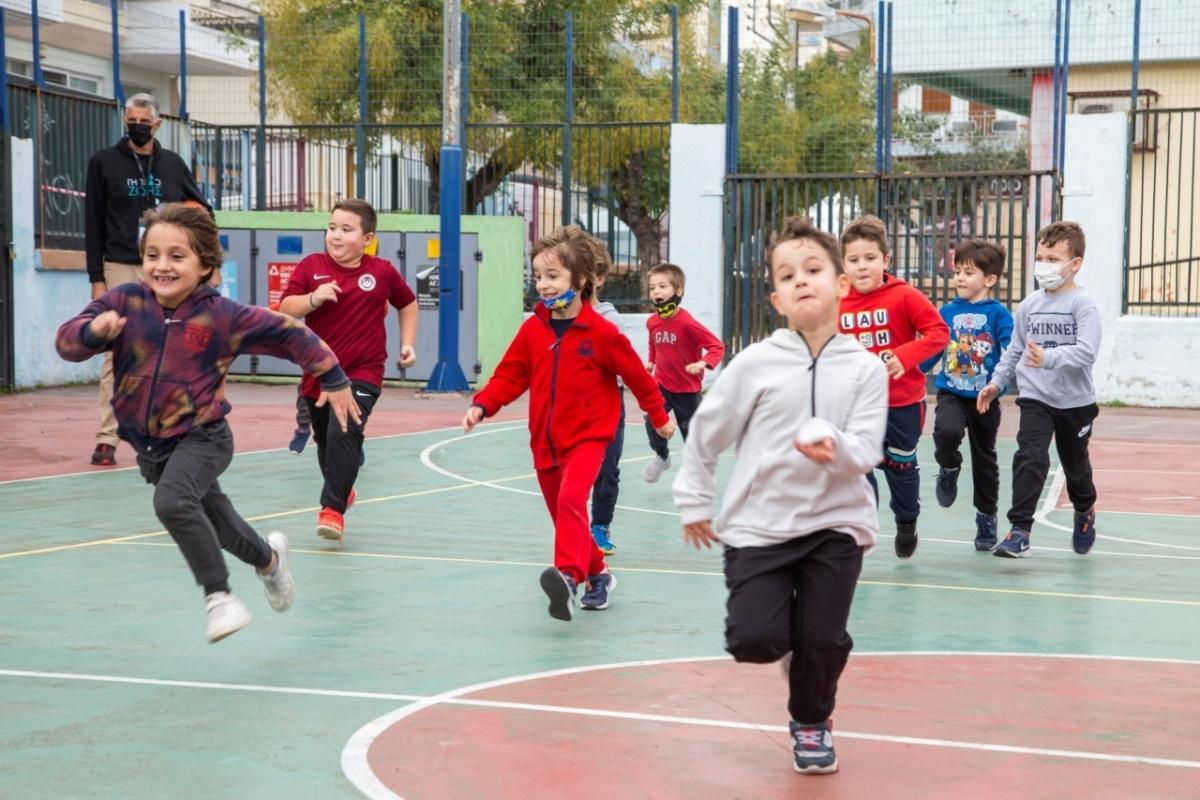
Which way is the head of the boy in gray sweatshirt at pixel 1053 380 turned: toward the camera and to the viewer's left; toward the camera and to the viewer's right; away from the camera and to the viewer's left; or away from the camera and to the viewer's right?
toward the camera and to the viewer's left

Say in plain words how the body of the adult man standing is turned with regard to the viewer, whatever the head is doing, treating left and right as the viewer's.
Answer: facing the viewer

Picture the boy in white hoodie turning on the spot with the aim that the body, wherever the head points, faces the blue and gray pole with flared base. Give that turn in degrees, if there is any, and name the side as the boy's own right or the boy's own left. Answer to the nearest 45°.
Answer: approximately 180°

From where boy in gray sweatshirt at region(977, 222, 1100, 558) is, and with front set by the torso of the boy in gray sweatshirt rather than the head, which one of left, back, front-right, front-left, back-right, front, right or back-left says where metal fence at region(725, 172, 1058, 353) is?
back-right

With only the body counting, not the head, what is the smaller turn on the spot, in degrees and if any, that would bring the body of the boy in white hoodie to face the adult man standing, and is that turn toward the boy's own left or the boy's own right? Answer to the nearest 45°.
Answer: approximately 135° to the boy's own right

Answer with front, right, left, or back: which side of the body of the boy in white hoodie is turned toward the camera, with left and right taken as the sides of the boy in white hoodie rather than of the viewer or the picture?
front

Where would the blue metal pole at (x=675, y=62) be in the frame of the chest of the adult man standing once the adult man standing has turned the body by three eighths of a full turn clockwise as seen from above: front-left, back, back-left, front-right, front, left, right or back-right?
right

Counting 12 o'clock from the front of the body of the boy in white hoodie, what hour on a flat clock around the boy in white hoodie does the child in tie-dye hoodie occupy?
The child in tie-dye hoodie is roughly at 4 o'clock from the boy in white hoodie.

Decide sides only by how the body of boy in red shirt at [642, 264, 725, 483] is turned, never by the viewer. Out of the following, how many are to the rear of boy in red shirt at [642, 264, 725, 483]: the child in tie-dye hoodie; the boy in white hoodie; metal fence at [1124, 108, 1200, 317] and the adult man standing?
1

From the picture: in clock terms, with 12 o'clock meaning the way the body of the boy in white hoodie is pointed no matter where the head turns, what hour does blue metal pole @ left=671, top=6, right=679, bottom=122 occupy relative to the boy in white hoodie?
The blue metal pole is roughly at 6 o'clock from the boy in white hoodie.

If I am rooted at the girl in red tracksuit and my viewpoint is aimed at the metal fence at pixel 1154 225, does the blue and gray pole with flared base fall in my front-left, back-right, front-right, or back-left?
front-left
